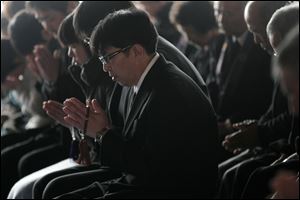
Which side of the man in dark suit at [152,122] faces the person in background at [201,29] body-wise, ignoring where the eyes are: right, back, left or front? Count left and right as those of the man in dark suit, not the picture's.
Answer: right

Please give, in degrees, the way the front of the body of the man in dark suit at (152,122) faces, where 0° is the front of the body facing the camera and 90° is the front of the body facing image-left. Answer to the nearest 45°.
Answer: approximately 90°
